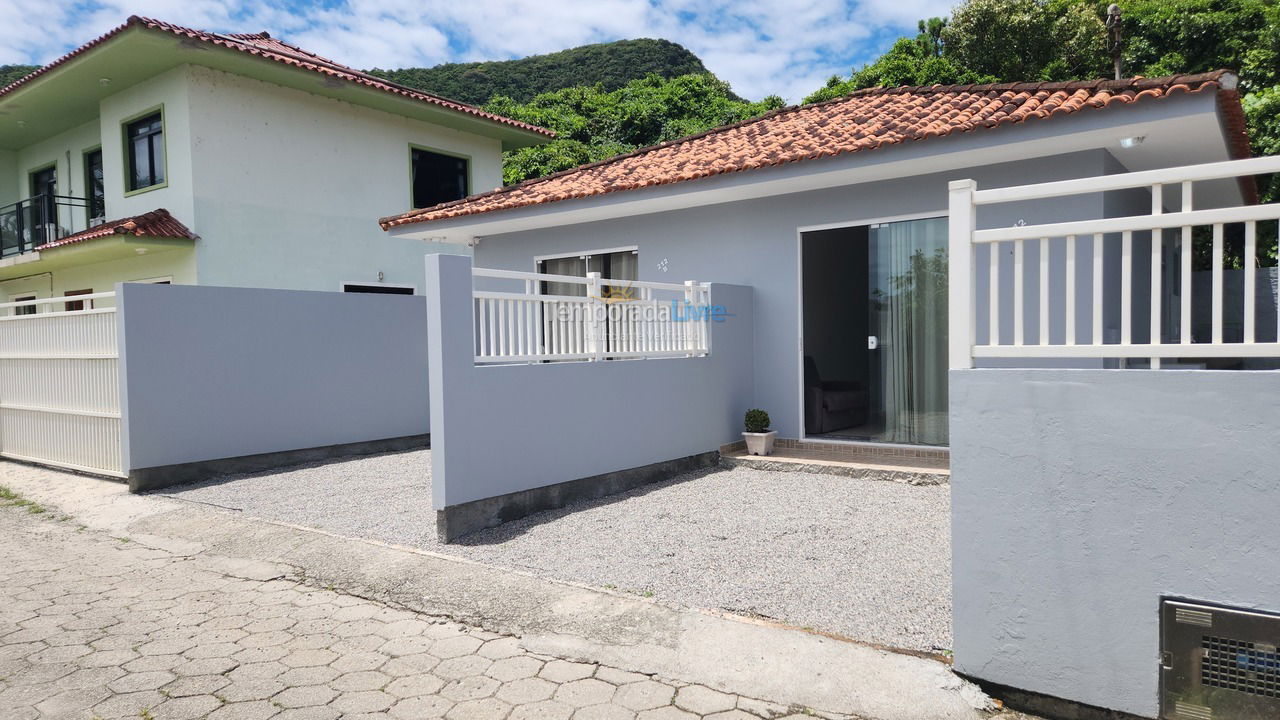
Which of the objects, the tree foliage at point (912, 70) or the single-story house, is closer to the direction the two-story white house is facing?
the single-story house

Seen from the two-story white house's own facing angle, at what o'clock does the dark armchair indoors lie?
The dark armchair indoors is roughly at 9 o'clock from the two-story white house.

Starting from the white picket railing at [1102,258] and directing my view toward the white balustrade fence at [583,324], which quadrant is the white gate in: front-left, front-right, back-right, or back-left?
front-left

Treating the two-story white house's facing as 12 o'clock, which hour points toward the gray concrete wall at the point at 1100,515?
The gray concrete wall is roughly at 10 o'clock from the two-story white house.

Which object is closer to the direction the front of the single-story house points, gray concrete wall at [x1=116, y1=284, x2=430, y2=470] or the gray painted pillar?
the gray painted pillar

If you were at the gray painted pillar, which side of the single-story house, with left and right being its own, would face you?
front

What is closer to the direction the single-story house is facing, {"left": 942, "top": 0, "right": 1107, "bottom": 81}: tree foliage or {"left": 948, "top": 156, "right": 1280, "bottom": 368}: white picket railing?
the white picket railing

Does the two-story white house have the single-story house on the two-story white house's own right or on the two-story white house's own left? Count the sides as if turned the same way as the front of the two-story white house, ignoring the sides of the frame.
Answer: on the two-story white house's own left

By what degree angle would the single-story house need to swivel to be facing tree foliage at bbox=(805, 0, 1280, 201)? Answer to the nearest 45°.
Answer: approximately 180°

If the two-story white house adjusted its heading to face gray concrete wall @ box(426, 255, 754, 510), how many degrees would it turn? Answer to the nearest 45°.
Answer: approximately 45° to its left

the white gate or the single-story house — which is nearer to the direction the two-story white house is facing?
the white gate
